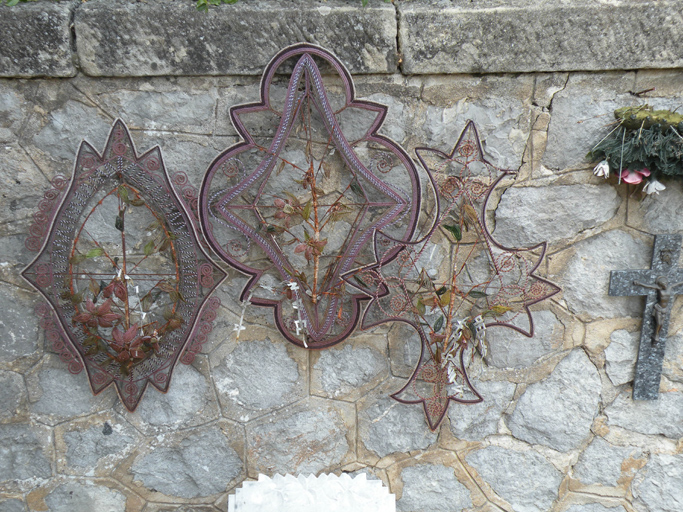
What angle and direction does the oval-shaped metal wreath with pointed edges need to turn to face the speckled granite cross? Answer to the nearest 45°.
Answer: approximately 90° to its left

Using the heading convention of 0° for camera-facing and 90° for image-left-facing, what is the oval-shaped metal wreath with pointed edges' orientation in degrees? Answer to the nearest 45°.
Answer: approximately 0°

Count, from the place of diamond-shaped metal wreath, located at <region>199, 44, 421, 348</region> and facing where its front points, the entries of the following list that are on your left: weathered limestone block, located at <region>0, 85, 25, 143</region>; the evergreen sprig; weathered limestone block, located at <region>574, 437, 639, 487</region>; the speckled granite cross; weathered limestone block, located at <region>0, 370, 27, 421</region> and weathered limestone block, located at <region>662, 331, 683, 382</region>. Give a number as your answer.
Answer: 4

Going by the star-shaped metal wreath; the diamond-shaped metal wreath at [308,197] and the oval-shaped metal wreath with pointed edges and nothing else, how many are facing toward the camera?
3

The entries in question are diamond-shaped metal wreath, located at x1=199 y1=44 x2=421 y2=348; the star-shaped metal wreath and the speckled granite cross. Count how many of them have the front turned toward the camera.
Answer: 3

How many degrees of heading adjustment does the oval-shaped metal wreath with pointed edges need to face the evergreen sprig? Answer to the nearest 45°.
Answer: approximately 90° to its left

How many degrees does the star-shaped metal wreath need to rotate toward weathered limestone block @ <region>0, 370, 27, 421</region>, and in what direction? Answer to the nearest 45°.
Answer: approximately 90° to its right

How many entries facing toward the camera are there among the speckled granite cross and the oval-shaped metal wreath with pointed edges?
2
